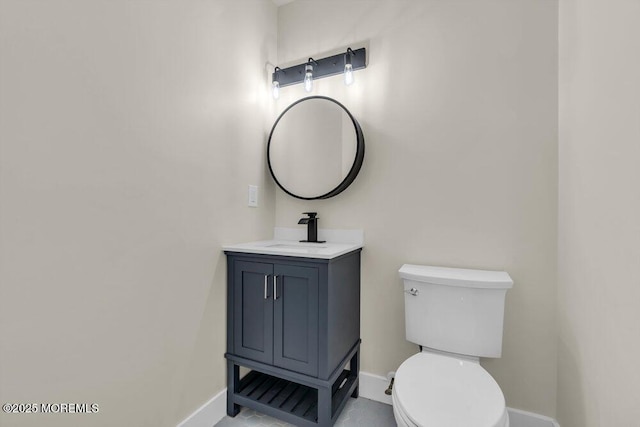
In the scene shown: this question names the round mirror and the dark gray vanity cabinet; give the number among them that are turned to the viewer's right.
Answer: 0

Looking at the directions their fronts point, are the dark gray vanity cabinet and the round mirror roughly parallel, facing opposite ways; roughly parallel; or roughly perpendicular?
roughly parallel

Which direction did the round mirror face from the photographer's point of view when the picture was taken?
facing the viewer and to the left of the viewer

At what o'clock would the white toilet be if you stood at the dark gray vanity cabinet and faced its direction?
The white toilet is roughly at 8 o'clock from the dark gray vanity cabinet.
